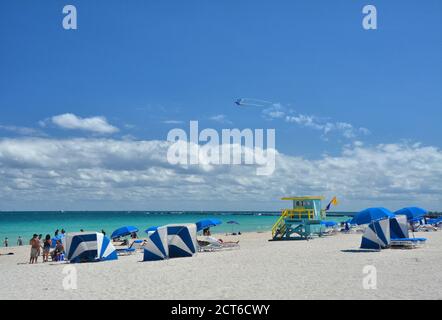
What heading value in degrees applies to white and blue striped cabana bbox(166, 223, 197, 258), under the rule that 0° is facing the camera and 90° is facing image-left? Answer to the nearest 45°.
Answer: approximately 225°

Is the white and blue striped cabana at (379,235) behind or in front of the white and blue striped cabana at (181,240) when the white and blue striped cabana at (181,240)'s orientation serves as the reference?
in front

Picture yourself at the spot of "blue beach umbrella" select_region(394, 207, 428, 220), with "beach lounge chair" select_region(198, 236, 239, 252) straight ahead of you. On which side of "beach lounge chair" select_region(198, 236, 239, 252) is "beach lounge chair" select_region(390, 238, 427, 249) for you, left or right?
left

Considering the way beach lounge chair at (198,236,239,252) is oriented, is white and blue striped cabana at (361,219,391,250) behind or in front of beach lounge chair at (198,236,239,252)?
in front

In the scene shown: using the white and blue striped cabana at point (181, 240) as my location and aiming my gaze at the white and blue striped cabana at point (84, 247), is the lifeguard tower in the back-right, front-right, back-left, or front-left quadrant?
back-right
